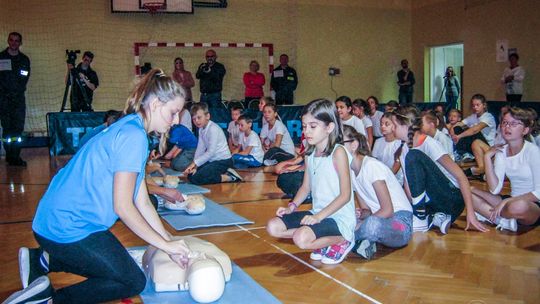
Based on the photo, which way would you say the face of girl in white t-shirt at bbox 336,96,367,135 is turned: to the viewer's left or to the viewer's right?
to the viewer's left

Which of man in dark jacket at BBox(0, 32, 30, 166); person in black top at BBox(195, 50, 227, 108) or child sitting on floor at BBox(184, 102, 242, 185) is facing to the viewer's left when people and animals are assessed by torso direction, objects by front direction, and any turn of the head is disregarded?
the child sitting on floor

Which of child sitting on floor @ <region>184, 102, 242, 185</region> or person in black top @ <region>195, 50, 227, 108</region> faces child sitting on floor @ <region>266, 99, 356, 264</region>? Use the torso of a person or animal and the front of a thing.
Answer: the person in black top

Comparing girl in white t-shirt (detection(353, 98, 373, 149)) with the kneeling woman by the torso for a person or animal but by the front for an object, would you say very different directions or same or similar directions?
very different directions

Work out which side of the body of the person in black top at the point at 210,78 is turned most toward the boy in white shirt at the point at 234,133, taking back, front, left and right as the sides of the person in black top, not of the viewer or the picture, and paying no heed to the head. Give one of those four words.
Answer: front

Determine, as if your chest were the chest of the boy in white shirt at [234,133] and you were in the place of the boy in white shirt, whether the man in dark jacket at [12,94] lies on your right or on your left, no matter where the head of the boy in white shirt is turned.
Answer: on your right

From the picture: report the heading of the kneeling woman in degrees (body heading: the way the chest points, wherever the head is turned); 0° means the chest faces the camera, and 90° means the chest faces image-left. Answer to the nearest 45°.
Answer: approximately 270°

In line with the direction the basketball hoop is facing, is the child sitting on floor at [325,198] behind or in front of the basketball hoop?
in front

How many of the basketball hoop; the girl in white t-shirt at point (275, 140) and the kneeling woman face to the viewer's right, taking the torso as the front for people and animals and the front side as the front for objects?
1

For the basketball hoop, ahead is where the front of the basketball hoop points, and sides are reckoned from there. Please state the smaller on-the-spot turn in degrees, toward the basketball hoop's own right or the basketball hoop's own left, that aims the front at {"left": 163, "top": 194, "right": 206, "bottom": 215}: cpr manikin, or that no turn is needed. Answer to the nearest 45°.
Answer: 0° — it already faces it

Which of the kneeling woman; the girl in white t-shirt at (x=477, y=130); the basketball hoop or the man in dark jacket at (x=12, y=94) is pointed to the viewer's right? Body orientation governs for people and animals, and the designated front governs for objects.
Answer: the kneeling woman

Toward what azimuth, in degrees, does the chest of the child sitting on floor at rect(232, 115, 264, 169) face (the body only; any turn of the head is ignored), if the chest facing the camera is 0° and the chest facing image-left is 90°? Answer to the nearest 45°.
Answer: approximately 45°

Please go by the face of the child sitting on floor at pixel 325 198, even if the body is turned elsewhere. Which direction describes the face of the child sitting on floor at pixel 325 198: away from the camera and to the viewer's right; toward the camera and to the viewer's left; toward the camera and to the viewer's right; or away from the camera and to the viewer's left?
toward the camera and to the viewer's left

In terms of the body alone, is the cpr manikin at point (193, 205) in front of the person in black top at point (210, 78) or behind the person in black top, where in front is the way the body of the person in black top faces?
in front

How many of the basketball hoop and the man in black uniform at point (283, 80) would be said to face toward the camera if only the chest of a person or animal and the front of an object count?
2
